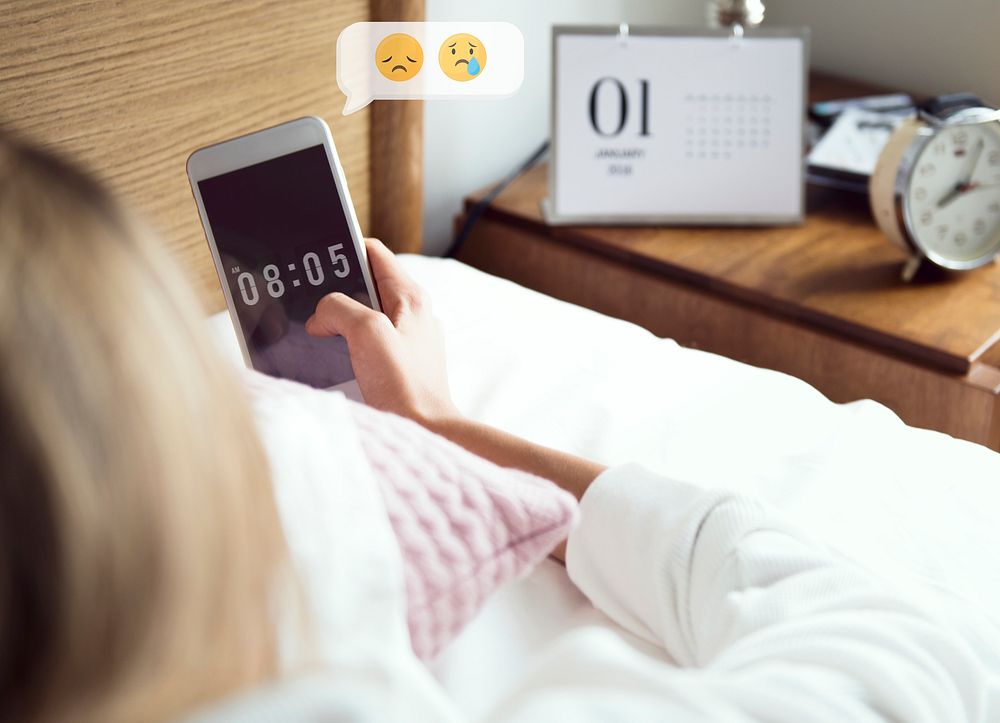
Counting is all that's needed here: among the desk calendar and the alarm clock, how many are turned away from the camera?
0

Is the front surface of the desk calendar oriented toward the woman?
yes

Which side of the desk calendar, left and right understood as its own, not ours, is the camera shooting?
front
